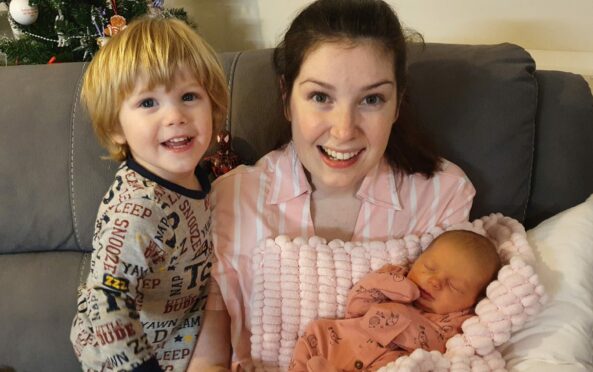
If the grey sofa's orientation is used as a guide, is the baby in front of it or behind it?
in front

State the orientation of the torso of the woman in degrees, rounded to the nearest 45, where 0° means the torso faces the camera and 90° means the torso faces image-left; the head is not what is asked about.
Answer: approximately 0°
